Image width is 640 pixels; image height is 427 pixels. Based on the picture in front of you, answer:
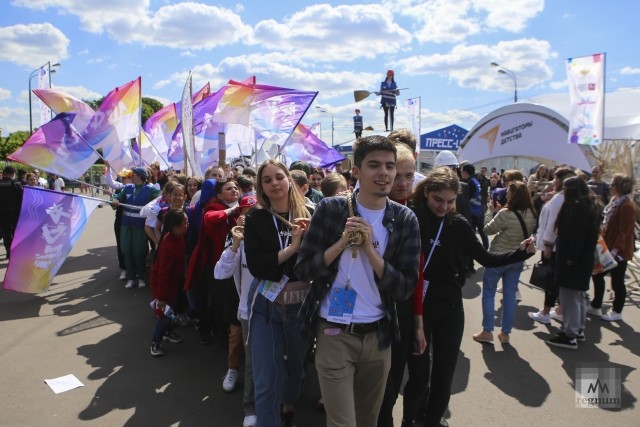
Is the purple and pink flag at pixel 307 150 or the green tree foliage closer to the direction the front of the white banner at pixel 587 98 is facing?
the purple and pink flag

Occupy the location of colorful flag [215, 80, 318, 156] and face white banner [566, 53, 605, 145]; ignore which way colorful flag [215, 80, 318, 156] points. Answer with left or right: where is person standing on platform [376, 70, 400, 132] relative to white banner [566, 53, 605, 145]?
left

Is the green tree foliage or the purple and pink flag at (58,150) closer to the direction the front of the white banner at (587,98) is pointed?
the purple and pink flag

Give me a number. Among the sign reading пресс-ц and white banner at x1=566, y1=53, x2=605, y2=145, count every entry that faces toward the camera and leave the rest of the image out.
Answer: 2

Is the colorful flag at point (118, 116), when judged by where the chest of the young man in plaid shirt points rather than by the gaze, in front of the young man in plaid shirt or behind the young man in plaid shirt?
behind

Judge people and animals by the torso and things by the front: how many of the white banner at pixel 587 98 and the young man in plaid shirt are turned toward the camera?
2

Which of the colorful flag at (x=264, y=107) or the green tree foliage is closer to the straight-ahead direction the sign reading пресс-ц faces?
the colorful flag

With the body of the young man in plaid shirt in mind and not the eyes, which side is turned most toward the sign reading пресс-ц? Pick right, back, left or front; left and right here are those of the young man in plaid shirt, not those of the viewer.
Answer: back
